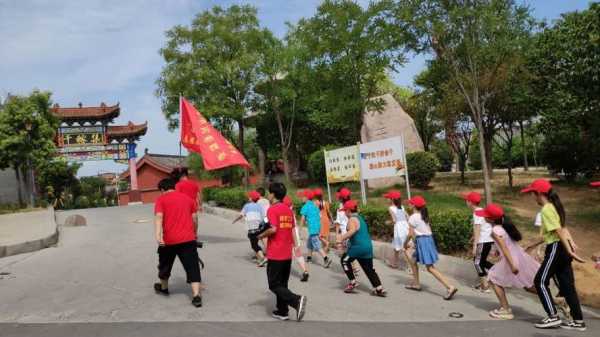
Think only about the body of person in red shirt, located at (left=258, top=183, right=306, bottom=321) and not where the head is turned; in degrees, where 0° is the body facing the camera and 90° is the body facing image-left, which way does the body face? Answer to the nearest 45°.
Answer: approximately 135°

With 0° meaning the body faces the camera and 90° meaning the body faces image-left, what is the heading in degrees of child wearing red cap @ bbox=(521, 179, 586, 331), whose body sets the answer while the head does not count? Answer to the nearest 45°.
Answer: approximately 90°

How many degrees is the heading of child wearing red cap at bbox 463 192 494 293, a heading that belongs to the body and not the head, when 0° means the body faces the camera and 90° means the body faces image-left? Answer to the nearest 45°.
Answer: approximately 90°

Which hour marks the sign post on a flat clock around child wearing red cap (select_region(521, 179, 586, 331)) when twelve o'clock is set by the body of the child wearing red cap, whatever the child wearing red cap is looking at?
The sign post is roughly at 2 o'clock from the child wearing red cap.

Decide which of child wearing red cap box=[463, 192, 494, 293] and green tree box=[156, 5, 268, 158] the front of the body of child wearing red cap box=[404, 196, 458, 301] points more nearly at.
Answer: the green tree

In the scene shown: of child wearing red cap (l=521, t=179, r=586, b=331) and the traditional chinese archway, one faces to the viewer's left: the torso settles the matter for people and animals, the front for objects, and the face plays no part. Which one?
the child wearing red cap

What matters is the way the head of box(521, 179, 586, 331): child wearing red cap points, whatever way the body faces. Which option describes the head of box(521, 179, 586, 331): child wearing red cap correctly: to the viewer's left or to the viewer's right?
to the viewer's left

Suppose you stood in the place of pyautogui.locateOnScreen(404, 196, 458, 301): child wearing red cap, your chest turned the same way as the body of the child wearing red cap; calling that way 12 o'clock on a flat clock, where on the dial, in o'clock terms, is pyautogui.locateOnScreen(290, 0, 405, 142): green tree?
The green tree is roughly at 1 o'clock from the child wearing red cap.

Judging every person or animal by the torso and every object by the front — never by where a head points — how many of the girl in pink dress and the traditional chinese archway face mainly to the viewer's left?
1

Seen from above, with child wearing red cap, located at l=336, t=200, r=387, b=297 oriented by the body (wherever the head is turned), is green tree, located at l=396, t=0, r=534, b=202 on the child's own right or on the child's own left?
on the child's own right

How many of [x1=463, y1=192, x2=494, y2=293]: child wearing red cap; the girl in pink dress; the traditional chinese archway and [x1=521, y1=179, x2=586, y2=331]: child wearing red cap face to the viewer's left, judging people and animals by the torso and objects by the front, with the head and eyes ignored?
3
